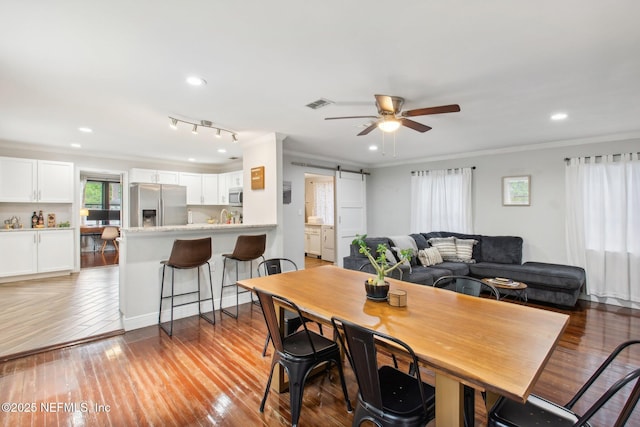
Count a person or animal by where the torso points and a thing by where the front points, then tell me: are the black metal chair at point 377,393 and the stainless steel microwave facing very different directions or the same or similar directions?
very different directions

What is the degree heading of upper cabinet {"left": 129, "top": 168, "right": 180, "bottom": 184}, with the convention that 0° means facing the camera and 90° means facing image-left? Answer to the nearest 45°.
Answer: approximately 0°

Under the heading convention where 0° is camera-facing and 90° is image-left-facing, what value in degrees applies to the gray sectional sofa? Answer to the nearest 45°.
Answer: approximately 0°

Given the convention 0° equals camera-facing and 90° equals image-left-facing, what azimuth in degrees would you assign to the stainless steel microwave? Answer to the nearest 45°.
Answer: approximately 45°

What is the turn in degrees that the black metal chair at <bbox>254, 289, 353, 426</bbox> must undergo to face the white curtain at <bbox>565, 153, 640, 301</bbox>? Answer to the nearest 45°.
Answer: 0° — it already faces it

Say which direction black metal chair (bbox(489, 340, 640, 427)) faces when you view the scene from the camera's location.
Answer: facing to the left of the viewer

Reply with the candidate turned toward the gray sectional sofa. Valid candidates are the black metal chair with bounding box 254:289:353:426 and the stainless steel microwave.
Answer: the black metal chair

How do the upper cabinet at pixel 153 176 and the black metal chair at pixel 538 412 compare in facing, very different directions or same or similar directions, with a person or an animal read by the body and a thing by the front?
very different directions

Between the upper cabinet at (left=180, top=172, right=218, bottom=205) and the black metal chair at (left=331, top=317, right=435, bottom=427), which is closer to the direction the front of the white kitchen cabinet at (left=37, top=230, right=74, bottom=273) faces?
the black metal chair

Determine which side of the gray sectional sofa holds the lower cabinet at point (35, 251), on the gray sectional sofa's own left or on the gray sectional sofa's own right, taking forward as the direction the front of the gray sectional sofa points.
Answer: on the gray sectional sofa's own right
